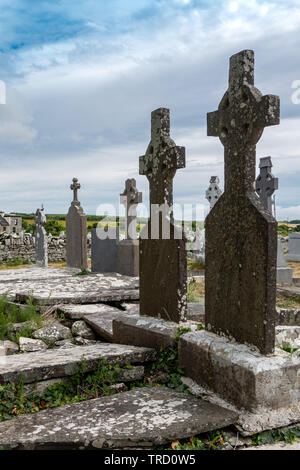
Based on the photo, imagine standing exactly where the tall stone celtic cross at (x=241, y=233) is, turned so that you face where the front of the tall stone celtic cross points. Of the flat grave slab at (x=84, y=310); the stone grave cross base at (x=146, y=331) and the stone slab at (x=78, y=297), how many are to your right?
3

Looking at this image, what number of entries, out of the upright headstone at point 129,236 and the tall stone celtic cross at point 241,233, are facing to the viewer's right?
0

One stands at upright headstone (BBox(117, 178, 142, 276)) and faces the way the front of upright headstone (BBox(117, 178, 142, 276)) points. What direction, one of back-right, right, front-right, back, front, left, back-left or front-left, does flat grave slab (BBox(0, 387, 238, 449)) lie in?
front-left

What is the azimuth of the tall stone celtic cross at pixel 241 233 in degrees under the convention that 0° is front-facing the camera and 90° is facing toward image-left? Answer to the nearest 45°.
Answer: approximately 45°

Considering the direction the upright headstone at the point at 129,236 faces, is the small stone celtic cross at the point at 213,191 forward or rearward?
rearward

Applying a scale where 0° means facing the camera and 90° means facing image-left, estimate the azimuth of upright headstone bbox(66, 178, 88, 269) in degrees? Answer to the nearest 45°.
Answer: approximately 45°

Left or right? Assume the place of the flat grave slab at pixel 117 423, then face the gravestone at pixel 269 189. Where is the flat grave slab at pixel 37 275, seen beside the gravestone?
left

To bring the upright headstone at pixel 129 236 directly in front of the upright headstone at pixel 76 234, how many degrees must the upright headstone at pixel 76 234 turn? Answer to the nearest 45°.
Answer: approximately 90° to its left
